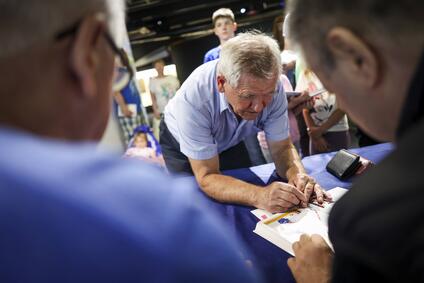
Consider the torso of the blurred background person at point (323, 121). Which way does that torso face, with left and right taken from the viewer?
facing the viewer and to the left of the viewer

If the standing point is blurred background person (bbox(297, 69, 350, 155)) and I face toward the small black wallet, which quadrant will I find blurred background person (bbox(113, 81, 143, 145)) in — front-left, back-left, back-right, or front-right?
back-right

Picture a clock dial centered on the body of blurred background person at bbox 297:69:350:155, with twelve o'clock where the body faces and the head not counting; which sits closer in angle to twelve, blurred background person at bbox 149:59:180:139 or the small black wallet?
the small black wallet

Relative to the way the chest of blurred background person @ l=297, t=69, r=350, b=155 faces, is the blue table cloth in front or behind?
in front

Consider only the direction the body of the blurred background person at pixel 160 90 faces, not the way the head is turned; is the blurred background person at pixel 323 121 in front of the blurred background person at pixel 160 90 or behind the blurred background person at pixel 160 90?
in front

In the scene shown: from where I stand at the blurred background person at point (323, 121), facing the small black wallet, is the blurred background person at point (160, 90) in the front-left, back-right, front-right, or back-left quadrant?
back-right

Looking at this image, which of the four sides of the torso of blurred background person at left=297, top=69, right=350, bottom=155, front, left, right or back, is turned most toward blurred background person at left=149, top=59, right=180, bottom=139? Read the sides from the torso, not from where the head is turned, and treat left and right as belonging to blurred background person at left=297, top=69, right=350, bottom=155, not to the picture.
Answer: right

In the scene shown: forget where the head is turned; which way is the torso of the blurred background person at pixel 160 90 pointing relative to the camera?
toward the camera

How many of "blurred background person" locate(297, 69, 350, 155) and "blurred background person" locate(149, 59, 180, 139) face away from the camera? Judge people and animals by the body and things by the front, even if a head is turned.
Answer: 0

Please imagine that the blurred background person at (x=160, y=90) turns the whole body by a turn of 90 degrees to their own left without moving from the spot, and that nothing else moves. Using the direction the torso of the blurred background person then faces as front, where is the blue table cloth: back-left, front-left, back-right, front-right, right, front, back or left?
right
